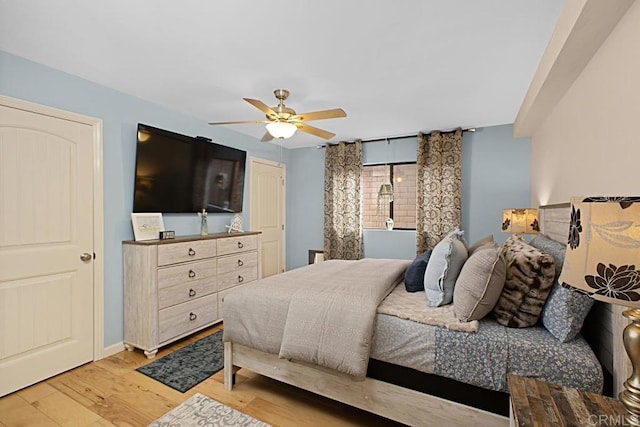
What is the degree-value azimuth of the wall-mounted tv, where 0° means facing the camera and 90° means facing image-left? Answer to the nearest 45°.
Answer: approximately 315°

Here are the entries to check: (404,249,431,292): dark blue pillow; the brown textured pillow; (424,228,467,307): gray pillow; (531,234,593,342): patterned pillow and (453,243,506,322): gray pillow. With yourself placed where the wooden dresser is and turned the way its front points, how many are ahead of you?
5

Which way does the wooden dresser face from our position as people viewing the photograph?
facing the viewer and to the right of the viewer

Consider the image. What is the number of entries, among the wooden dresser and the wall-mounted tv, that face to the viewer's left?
0

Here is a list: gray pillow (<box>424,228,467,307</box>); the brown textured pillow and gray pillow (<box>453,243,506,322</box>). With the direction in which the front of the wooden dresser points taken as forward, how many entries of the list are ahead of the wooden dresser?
3

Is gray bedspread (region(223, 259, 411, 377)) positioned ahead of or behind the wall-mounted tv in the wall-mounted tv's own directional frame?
ahead

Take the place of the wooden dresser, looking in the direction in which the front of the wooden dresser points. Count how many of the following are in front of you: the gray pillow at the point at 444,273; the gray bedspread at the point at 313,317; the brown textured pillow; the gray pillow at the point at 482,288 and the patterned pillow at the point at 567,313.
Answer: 5

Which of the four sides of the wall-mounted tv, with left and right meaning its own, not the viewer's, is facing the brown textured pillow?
front

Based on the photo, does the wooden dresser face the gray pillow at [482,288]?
yes
